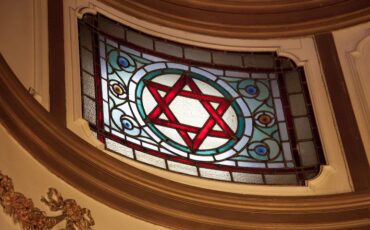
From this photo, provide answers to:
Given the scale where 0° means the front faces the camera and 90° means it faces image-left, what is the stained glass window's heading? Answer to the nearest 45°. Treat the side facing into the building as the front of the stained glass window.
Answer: approximately 0°
